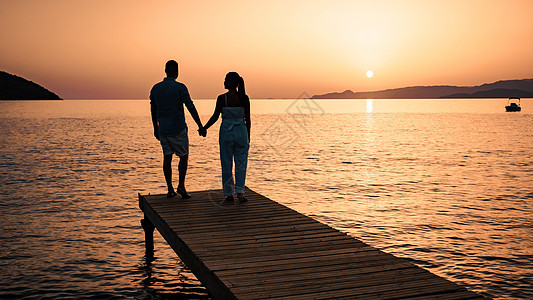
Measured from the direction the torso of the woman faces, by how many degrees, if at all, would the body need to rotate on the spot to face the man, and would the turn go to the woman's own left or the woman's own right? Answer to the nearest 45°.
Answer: approximately 90° to the woman's own left

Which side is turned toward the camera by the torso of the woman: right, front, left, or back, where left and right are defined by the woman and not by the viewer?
back
